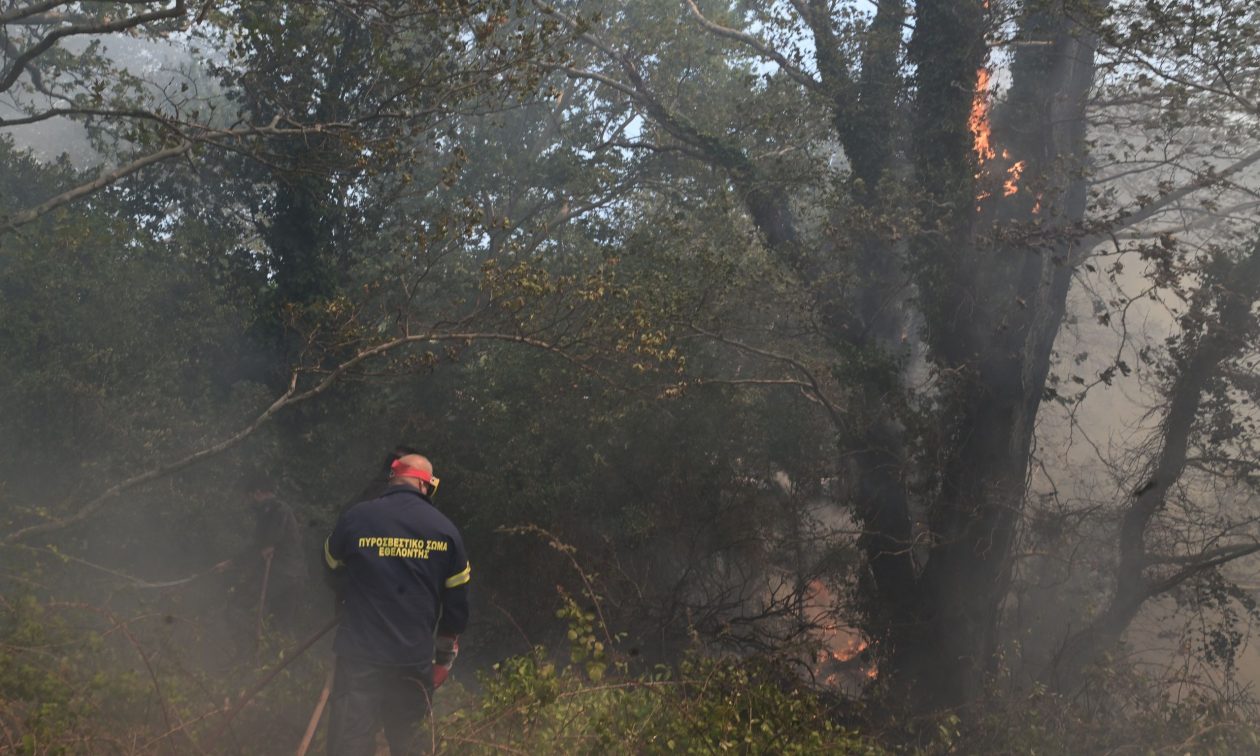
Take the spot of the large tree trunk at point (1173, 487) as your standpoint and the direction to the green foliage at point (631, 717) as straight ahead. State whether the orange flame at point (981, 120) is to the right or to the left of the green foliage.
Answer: right

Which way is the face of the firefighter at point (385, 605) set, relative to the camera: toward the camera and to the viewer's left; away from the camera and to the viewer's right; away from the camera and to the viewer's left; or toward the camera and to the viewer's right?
away from the camera and to the viewer's right

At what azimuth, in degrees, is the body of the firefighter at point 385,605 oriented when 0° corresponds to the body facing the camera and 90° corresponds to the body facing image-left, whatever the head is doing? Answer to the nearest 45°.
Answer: approximately 180°

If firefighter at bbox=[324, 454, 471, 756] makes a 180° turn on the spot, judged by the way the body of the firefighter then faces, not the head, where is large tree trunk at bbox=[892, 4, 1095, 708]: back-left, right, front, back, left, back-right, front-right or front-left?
back-left

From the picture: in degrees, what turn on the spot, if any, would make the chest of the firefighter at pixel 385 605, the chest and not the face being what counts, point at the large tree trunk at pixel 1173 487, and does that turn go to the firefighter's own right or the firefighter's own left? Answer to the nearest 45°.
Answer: approximately 45° to the firefighter's own right

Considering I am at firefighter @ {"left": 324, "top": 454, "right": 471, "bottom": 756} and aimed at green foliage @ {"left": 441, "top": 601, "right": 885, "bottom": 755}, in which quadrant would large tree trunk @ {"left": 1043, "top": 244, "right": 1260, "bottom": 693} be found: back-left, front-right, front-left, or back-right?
front-left

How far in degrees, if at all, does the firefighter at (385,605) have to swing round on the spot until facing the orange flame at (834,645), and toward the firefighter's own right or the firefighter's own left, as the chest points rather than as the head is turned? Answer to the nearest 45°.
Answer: approximately 45° to the firefighter's own right
